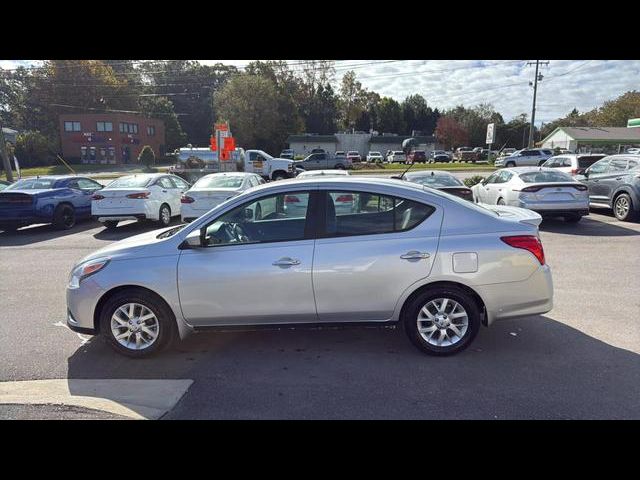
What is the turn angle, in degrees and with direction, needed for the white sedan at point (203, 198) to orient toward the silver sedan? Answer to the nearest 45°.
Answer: approximately 135° to its right

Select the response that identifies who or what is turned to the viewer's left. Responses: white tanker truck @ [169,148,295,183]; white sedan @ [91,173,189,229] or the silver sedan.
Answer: the silver sedan

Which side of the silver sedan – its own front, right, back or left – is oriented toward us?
left

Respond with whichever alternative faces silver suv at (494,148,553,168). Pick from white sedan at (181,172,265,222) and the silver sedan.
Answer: the white sedan

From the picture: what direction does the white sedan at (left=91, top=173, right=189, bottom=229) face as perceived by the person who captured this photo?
facing away from the viewer and to the right of the viewer

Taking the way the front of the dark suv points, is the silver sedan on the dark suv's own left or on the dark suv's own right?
on the dark suv's own left

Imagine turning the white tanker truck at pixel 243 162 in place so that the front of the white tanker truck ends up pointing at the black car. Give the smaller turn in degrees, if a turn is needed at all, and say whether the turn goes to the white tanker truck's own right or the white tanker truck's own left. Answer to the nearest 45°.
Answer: approximately 90° to the white tanker truck's own right

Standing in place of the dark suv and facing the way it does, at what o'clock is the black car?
The black car is roughly at 9 o'clock from the dark suv.

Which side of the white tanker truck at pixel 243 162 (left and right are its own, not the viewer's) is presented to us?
right

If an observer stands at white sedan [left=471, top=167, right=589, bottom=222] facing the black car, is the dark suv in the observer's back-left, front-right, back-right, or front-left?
back-right

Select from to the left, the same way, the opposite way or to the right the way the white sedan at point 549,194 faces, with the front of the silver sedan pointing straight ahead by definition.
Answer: to the right

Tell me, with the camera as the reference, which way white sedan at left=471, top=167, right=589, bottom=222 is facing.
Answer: facing away from the viewer and to the left of the viewer

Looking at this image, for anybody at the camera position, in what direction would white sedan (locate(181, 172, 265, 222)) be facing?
facing away from the viewer and to the right of the viewer

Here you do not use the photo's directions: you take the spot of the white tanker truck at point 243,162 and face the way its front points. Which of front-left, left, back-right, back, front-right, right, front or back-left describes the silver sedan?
right
